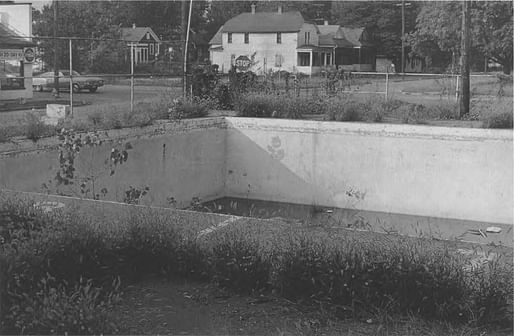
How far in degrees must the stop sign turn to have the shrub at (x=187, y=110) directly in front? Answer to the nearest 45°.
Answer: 0° — it already faces it

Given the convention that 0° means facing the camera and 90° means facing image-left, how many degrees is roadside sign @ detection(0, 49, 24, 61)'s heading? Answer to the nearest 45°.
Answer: approximately 0°

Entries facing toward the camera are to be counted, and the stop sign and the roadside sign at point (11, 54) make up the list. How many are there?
2

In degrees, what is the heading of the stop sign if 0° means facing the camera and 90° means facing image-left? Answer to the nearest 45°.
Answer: approximately 0°

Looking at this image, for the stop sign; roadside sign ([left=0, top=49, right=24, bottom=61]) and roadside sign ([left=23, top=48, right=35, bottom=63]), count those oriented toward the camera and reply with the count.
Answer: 3

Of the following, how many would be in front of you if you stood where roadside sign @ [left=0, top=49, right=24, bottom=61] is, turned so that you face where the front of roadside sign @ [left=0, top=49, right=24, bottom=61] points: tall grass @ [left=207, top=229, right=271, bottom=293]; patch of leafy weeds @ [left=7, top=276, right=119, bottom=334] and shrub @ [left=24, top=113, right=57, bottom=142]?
3

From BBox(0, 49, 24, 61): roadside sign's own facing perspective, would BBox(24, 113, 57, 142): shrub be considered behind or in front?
in front

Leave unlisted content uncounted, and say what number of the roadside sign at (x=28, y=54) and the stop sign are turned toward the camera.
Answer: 2

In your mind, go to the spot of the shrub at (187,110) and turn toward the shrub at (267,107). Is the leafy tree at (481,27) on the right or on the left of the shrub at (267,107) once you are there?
left

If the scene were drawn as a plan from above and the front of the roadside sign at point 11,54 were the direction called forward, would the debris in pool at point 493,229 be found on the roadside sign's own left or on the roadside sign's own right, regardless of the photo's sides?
on the roadside sign's own left
